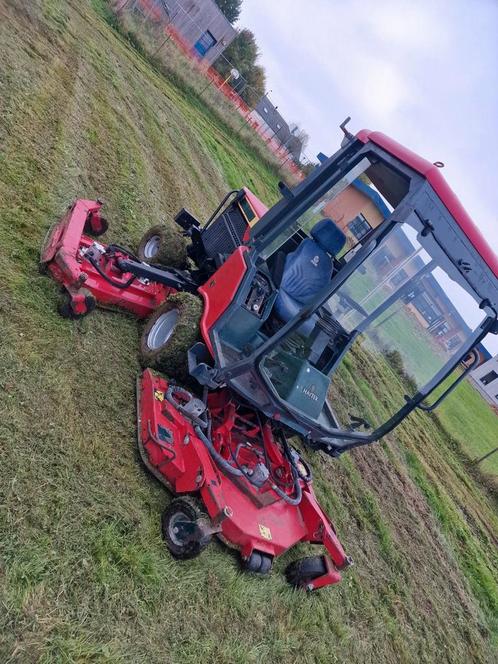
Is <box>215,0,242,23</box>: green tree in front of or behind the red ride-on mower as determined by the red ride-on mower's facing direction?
behind

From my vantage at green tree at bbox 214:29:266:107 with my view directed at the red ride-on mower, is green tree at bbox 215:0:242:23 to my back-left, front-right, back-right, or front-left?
back-right

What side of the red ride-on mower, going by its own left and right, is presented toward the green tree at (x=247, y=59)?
back
